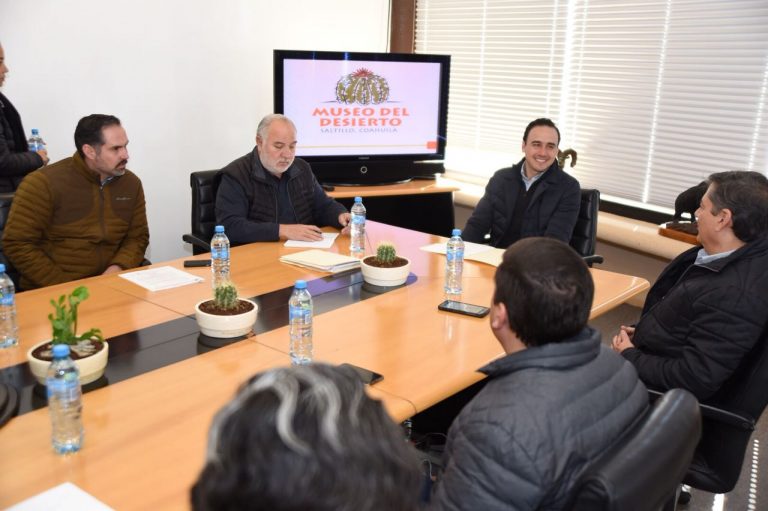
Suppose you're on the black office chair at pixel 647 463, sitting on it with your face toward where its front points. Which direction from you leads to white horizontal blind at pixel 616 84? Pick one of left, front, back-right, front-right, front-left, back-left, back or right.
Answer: front-right

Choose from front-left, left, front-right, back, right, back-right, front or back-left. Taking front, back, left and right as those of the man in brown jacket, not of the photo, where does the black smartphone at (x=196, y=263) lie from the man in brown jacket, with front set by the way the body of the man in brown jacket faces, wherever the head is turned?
front

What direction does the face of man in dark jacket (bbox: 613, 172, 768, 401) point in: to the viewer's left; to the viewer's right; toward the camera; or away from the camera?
to the viewer's left

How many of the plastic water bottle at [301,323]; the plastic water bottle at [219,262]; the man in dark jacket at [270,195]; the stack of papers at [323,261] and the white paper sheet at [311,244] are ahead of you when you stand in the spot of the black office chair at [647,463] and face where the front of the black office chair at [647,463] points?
5

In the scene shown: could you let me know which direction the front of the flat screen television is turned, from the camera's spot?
facing the viewer

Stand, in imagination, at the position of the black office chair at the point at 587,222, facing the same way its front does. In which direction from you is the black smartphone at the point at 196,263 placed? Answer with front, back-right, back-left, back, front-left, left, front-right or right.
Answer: front

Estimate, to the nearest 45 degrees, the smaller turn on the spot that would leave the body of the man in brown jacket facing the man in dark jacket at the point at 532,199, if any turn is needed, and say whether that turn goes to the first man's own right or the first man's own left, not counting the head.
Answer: approximately 45° to the first man's own left

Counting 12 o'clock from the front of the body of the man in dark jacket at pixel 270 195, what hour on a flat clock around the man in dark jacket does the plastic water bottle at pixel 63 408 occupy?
The plastic water bottle is roughly at 2 o'clock from the man in dark jacket.

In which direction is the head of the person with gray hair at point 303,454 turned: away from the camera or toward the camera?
away from the camera

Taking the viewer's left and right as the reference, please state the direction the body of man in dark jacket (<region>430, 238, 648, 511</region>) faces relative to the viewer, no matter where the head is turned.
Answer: facing away from the viewer and to the left of the viewer

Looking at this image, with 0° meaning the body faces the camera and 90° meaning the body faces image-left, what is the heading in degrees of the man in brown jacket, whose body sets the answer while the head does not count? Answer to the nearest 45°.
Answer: approximately 315°

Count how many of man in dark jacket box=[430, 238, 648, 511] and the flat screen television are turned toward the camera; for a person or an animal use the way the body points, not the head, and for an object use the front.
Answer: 1

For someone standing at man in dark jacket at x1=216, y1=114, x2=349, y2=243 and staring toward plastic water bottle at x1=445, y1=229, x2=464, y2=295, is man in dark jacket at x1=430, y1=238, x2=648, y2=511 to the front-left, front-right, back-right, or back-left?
front-right

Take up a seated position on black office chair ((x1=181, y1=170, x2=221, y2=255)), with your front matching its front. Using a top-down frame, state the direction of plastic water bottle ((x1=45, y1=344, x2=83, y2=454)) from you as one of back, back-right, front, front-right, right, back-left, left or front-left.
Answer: front-right

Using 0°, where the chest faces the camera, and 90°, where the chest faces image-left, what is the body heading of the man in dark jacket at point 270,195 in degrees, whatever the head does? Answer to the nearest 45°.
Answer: approximately 315°

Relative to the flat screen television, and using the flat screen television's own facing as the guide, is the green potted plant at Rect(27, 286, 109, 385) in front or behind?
in front

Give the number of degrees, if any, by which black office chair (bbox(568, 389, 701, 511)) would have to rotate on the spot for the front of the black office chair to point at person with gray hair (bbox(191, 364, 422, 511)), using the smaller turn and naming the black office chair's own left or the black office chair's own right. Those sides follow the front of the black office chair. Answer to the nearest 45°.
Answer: approximately 90° to the black office chair's own left

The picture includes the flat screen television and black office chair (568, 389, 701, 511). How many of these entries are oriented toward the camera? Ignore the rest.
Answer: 1

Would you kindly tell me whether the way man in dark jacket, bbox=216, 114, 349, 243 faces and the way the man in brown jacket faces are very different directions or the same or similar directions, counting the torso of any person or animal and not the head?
same or similar directions

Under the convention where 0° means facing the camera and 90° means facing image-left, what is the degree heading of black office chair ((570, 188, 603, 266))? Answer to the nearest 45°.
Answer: approximately 45°

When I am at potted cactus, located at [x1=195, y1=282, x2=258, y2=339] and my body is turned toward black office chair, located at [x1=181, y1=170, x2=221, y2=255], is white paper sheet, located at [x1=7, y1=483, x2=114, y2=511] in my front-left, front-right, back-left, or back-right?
back-left

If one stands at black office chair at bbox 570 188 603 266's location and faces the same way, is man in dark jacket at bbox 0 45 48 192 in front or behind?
in front
